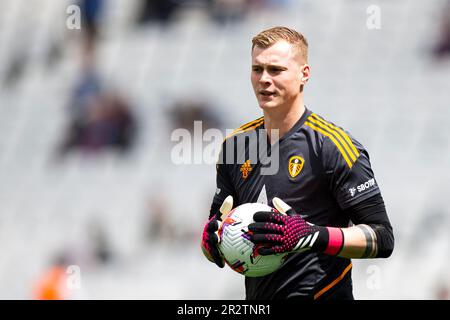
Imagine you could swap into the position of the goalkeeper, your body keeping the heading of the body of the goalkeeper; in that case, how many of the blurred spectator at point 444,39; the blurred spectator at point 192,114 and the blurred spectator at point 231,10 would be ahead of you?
0

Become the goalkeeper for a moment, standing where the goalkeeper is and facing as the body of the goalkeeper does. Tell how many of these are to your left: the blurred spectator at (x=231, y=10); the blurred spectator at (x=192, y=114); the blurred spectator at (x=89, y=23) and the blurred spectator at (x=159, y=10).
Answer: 0

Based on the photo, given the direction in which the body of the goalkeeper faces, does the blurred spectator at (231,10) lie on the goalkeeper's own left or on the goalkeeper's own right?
on the goalkeeper's own right

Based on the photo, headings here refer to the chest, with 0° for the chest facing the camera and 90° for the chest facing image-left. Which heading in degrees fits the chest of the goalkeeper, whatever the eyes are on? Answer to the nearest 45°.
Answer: approximately 45°

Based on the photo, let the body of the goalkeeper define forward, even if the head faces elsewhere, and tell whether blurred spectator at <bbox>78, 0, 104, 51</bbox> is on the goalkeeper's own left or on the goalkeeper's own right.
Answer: on the goalkeeper's own right

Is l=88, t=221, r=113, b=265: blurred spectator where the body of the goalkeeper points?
no

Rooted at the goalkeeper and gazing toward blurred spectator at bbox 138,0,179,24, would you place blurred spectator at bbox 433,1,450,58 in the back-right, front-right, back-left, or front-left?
front-right

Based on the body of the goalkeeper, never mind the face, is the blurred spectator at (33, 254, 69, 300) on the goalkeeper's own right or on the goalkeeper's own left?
on the goalkeeper's own right

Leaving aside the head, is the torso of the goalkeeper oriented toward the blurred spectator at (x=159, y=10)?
no

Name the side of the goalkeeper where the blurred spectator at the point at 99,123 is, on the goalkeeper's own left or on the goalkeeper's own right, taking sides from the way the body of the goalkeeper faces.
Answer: on the goalkeeper's own right

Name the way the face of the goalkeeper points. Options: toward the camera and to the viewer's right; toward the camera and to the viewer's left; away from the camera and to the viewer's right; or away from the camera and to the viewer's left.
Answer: toward the camera and to the viewer's left

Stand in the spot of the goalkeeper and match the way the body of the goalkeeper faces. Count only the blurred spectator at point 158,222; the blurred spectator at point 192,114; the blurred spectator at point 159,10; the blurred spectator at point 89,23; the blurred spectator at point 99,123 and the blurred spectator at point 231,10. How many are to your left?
0

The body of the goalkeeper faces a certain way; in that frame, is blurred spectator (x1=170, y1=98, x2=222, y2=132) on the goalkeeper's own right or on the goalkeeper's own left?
on the goalkeeper's own right

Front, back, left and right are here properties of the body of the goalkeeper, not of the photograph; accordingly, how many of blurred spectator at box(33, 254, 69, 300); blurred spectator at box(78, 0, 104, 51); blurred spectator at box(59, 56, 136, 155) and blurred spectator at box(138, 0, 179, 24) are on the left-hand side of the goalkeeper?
0

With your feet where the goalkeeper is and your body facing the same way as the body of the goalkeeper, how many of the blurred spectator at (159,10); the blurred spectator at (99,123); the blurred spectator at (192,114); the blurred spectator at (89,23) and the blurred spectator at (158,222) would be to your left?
0
